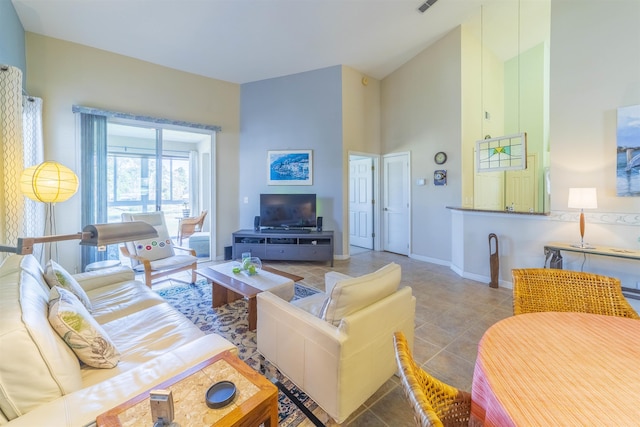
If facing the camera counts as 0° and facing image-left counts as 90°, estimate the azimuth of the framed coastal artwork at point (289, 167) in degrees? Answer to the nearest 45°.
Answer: approximately 0°

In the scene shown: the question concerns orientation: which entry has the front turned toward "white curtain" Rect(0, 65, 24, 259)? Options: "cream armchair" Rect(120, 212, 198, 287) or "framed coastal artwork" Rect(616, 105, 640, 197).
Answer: the framed coastal artwork

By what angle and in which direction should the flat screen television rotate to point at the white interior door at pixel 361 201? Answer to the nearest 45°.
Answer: approximately 135° to its left

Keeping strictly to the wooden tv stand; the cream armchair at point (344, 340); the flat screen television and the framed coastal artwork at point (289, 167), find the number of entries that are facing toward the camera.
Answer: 3

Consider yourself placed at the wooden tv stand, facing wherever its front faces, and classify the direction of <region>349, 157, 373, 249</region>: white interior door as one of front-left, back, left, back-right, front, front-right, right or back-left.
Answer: back-left

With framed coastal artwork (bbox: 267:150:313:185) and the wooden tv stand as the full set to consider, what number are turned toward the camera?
2
